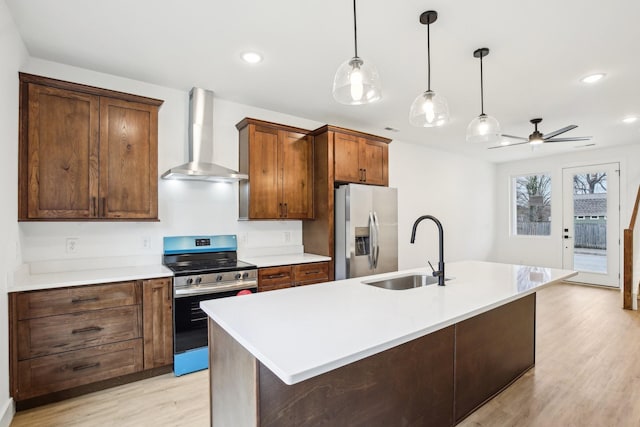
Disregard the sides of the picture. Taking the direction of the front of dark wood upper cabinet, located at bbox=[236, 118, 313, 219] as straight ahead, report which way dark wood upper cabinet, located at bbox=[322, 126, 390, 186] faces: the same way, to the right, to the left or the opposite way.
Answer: the same way

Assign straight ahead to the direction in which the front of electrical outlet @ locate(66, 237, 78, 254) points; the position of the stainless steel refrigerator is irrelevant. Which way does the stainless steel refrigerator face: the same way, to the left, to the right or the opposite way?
the same way

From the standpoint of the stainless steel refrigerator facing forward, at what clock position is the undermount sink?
The undermount sink is roughly at 1 o'clock from the stainless steel refrigerator.

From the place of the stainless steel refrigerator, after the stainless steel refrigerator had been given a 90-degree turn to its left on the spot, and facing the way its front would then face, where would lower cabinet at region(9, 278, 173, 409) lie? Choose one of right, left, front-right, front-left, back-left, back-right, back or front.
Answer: back

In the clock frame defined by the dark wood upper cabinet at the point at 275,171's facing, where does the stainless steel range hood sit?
The stainless steel range hood is roughly at 4 o'clock from the dark wood upper cabinet.

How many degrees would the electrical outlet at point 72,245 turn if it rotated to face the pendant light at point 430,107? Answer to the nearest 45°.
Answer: approximately 45° to its left

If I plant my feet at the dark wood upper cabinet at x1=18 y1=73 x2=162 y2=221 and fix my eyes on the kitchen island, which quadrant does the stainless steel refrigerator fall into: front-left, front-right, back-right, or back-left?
front-left

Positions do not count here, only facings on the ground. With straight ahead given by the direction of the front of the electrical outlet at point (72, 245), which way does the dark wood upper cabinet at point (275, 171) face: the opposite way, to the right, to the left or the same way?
the same way

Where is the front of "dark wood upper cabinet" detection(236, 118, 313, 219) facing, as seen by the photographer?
facing the viewer and to the right of the viewer

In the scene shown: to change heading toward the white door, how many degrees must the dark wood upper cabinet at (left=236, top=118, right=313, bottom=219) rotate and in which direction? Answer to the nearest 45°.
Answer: approximately 45° to its left

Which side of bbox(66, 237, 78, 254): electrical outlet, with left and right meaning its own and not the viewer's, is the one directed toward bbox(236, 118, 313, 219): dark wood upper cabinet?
left

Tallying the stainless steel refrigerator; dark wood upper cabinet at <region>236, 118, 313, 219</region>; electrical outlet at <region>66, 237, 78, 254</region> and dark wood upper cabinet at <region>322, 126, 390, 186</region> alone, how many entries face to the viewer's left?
0

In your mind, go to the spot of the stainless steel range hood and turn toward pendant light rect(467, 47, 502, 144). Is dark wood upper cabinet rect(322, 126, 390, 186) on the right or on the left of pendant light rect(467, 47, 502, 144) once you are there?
left

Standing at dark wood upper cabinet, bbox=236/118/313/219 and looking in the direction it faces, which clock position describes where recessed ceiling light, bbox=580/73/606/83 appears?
The recessed ceiling light is roughly at 11 o'clock from the dark wood upper cabinet.

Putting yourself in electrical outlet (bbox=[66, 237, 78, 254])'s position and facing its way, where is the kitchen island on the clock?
The kitchen island is roughly at 11 o'clock from the electrical outlet.

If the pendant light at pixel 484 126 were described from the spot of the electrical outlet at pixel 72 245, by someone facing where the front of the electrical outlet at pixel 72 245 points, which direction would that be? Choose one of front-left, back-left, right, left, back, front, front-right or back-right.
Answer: front-left

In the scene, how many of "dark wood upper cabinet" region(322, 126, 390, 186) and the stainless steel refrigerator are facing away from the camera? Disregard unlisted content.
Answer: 0

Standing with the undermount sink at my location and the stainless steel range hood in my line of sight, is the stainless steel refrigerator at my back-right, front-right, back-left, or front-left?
front-right

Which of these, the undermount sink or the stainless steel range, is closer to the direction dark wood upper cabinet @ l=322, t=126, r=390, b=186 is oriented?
the undermount sink

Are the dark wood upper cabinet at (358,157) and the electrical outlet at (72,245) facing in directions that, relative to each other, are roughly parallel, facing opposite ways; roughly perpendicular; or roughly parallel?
roughly parallel

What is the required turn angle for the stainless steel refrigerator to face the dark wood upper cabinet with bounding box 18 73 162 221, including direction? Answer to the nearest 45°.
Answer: approximately 90° to its right
